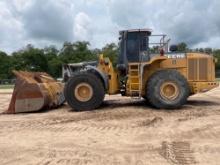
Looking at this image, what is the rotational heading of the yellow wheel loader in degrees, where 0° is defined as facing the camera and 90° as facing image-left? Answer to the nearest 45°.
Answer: approximately 90°
